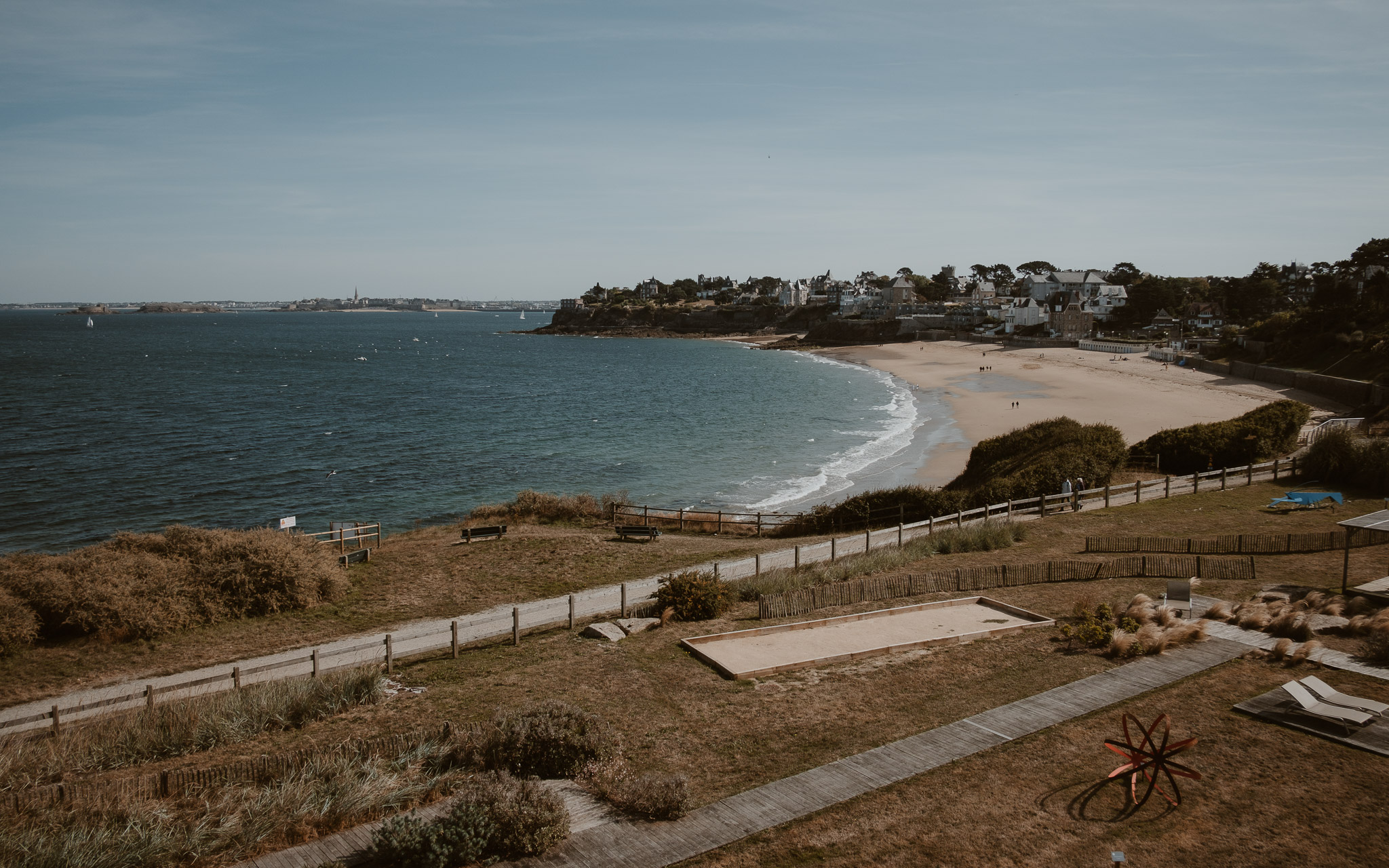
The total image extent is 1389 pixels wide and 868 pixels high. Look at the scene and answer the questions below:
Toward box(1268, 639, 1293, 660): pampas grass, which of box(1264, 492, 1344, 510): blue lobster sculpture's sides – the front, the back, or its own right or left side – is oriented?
left

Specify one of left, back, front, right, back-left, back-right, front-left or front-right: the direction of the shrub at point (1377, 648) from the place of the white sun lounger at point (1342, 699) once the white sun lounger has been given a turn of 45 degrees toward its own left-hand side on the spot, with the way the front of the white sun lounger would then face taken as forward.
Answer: left

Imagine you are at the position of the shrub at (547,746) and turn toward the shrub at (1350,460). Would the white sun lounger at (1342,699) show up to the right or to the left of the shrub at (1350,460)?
right

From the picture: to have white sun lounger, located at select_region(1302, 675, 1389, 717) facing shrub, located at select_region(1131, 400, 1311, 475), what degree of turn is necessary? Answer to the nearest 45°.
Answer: approximately 135° to its left

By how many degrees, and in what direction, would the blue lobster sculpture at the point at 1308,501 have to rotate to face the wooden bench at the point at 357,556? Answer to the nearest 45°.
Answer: approximately 45° to its left

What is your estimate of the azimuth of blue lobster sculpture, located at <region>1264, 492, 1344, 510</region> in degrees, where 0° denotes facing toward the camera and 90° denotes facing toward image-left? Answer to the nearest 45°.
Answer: approximately 90°

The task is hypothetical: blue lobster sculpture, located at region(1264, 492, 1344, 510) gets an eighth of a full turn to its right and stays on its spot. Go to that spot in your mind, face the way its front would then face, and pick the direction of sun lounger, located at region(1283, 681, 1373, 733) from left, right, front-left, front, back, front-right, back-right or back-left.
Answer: back-left

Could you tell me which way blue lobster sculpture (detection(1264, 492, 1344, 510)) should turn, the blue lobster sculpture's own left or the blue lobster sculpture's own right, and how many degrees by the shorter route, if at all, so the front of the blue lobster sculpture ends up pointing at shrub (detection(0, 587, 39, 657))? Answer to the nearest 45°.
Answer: approximately 45° to the blue lobster sculpture's own left

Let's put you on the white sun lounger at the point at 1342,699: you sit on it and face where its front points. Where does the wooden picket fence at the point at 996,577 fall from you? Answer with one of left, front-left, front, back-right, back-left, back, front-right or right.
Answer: back

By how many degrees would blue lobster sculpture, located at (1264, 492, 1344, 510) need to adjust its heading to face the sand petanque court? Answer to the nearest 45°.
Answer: approximately 90° to its left

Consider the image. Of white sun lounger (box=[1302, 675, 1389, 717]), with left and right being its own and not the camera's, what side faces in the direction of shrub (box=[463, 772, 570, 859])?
right

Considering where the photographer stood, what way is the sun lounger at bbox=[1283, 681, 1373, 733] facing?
facing the viewer and to the right of the viewer

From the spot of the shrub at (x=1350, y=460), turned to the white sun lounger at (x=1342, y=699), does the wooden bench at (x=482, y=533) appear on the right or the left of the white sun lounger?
right

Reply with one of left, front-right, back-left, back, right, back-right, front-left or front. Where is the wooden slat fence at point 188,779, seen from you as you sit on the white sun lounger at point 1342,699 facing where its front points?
right

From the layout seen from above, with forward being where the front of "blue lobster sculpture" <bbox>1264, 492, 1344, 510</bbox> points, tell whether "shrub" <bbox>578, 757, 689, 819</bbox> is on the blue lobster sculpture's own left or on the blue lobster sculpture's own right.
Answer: on the blue lobster sculpture's own left
